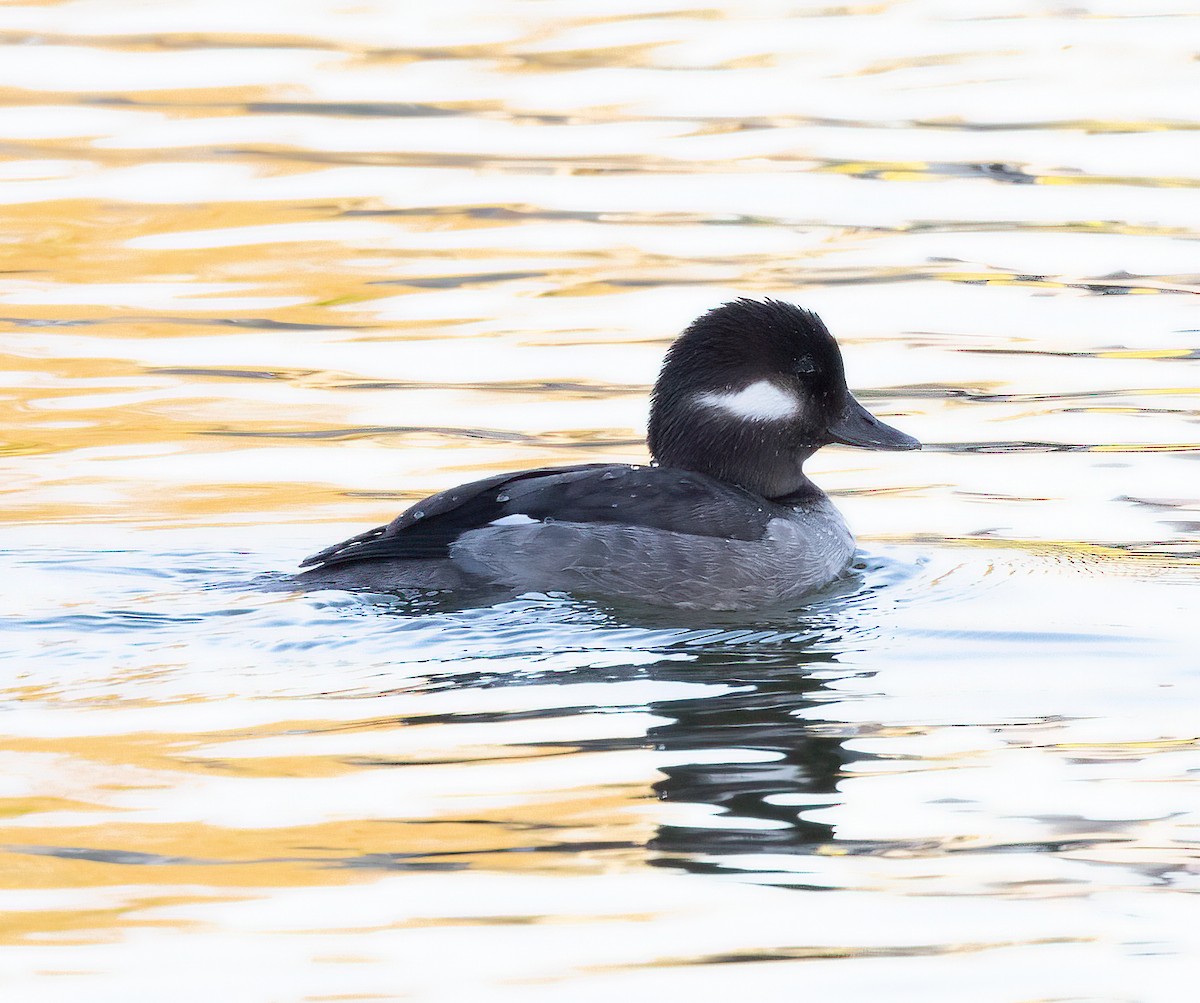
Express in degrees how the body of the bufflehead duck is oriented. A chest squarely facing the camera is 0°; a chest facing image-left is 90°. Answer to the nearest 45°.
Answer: approximately 270°
